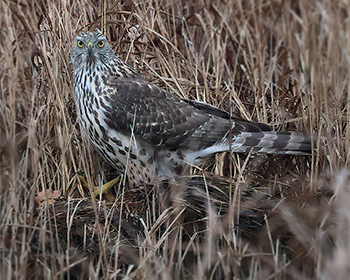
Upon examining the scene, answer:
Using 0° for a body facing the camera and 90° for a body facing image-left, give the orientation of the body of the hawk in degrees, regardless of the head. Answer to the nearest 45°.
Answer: approximately 90°
